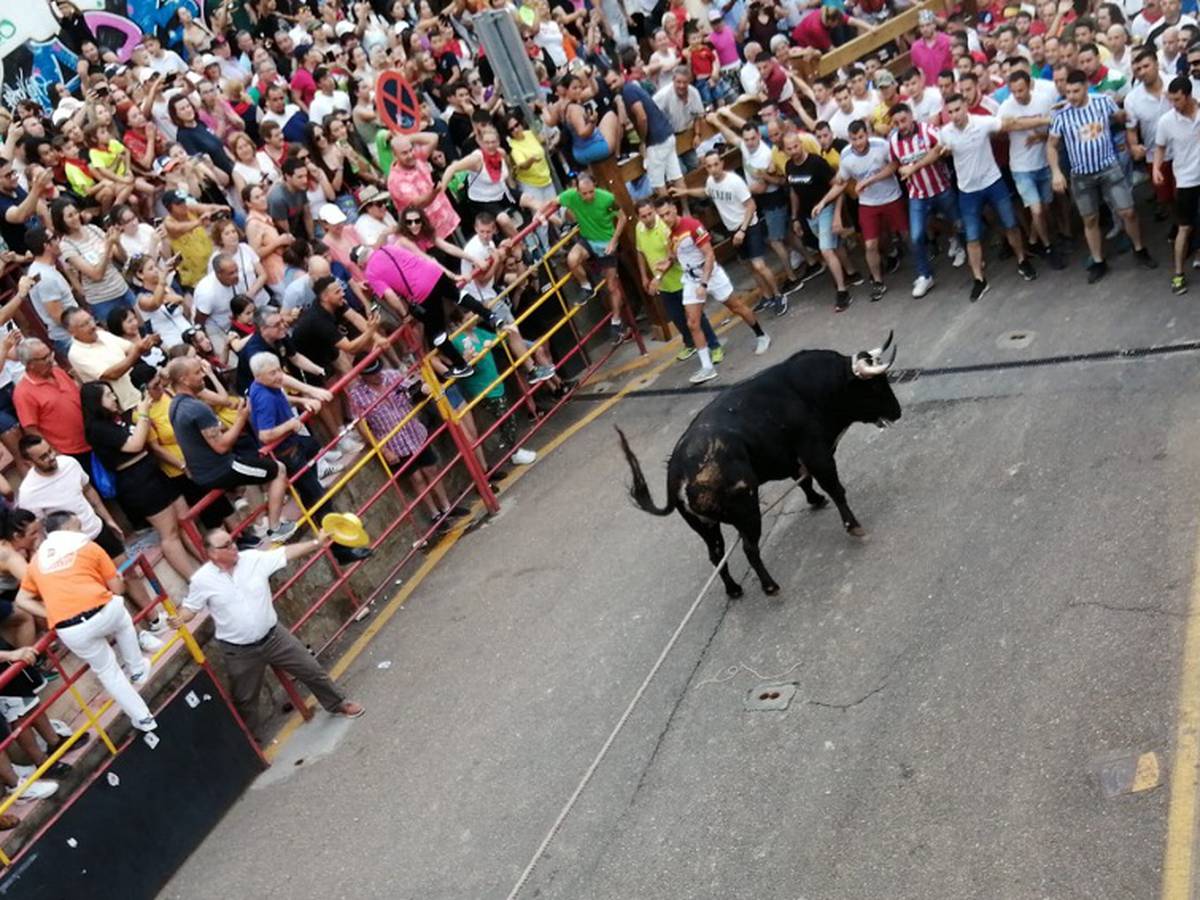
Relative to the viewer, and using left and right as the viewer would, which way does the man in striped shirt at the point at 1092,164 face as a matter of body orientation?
facing the viewer

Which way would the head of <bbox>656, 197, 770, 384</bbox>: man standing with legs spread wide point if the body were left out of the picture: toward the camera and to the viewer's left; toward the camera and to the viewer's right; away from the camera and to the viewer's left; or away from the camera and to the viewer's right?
toward the camera and to the viewer's left

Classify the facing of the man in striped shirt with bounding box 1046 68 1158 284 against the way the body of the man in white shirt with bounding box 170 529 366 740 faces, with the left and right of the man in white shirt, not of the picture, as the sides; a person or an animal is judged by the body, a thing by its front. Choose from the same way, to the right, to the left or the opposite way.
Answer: to the right

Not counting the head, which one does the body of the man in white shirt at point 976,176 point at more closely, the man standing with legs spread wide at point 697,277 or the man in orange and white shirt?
the man in orange and white shirt

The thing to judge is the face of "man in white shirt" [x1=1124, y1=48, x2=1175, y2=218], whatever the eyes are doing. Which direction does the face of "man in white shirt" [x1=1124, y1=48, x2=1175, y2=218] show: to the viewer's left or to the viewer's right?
to the viewer's left

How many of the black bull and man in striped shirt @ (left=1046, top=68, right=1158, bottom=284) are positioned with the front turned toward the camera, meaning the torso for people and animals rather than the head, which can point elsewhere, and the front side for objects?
1

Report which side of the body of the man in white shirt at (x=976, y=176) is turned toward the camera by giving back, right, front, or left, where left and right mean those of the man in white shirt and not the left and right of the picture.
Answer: front

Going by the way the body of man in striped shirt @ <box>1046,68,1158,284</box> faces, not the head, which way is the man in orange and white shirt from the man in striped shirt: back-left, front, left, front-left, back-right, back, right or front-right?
front-right

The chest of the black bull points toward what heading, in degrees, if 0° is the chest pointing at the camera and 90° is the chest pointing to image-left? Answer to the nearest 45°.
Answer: approximately 225°

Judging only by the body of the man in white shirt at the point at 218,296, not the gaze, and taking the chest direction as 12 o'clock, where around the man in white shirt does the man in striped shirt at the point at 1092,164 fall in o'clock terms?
The man in striped shirt is roughly at 11 o'clock from the man in white shirt.

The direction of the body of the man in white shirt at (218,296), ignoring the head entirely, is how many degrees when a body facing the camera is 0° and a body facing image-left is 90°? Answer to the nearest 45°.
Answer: approximately 315°

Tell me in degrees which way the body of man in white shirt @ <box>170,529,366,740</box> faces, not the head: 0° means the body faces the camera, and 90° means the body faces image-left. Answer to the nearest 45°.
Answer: approximately 315°

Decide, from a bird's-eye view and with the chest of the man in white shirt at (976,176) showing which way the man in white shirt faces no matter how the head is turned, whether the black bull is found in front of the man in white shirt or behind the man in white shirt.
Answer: in front

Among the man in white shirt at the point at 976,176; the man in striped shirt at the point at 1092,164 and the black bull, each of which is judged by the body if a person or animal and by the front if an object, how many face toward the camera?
2

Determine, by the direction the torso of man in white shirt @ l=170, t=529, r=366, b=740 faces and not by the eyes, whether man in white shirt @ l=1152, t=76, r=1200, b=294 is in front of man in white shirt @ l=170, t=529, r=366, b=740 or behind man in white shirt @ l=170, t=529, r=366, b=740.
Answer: in front

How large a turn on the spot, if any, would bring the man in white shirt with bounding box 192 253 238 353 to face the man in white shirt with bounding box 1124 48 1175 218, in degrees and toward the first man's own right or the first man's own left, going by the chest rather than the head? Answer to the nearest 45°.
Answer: approximately 45° to the first man's own left
